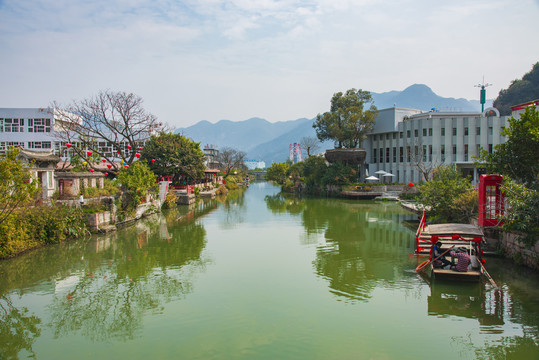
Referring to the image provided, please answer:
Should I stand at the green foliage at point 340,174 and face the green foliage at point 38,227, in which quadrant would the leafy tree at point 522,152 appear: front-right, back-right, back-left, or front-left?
front-left
